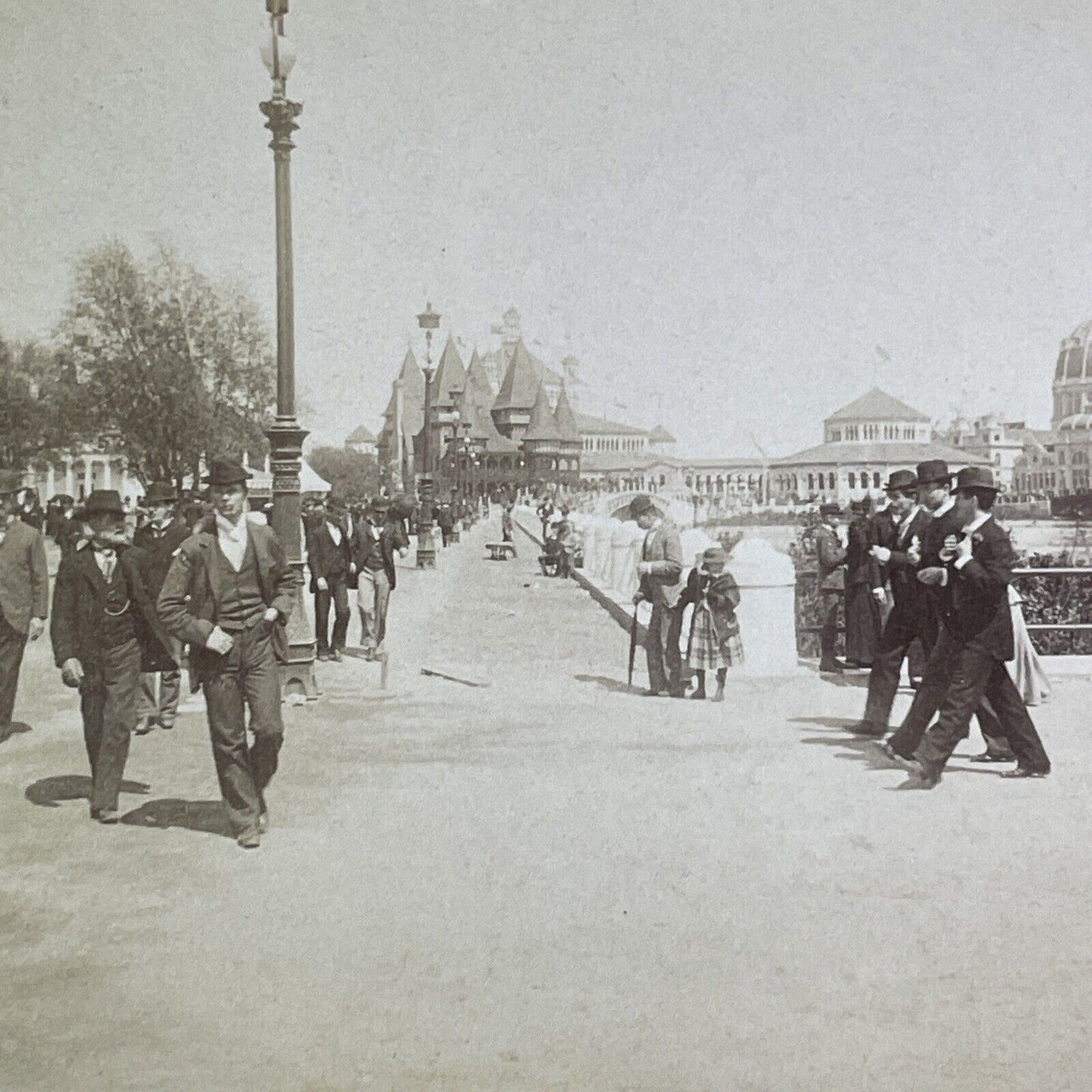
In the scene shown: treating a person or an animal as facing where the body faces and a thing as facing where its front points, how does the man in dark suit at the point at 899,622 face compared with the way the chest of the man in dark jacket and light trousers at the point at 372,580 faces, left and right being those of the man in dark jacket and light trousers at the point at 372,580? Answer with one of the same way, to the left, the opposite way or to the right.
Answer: to the right

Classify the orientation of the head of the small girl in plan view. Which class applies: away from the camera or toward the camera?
toward the camera

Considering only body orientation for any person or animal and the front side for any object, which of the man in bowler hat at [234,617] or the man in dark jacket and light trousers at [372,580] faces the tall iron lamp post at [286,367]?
the man in dark jacket and light trousers

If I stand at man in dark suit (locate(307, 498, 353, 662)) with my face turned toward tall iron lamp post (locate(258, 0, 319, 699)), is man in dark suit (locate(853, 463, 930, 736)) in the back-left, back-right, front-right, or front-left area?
front-left

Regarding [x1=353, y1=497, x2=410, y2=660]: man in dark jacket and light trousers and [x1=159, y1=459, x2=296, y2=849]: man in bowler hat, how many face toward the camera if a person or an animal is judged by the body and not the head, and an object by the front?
2

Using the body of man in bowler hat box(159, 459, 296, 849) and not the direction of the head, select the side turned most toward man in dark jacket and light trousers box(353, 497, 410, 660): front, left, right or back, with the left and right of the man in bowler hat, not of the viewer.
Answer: back

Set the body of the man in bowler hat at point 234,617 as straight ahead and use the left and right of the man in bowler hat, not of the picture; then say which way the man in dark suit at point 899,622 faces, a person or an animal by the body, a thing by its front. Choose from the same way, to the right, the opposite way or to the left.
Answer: to the right

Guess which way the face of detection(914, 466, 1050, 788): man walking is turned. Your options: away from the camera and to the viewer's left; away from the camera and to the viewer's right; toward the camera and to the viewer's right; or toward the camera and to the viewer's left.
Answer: toward the camera and to the viewer's left

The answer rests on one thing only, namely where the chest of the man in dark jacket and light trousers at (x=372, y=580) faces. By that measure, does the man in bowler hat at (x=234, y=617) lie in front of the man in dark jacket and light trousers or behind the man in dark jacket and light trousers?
in front

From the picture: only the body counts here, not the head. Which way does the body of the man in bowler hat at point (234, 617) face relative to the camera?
toward the camera

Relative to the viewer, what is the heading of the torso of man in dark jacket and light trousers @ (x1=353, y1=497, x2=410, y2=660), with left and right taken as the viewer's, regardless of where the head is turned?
facing the viewer

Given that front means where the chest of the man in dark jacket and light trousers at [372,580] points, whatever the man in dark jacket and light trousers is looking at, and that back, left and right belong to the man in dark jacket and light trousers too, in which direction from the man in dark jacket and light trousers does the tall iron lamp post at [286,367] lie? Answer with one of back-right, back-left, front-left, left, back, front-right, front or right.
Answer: front

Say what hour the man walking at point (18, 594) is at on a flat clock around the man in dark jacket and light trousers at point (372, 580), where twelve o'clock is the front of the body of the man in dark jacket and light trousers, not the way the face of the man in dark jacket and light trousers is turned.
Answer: The man walking is roughly at 1 o'clock from the man in dark jacket and light trousers.

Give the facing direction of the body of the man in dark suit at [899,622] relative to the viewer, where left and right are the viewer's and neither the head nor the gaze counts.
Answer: facing the viewer and to the left of the viewer

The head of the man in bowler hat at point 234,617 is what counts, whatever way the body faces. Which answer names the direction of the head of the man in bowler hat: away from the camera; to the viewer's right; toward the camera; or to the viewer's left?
toward the camera
